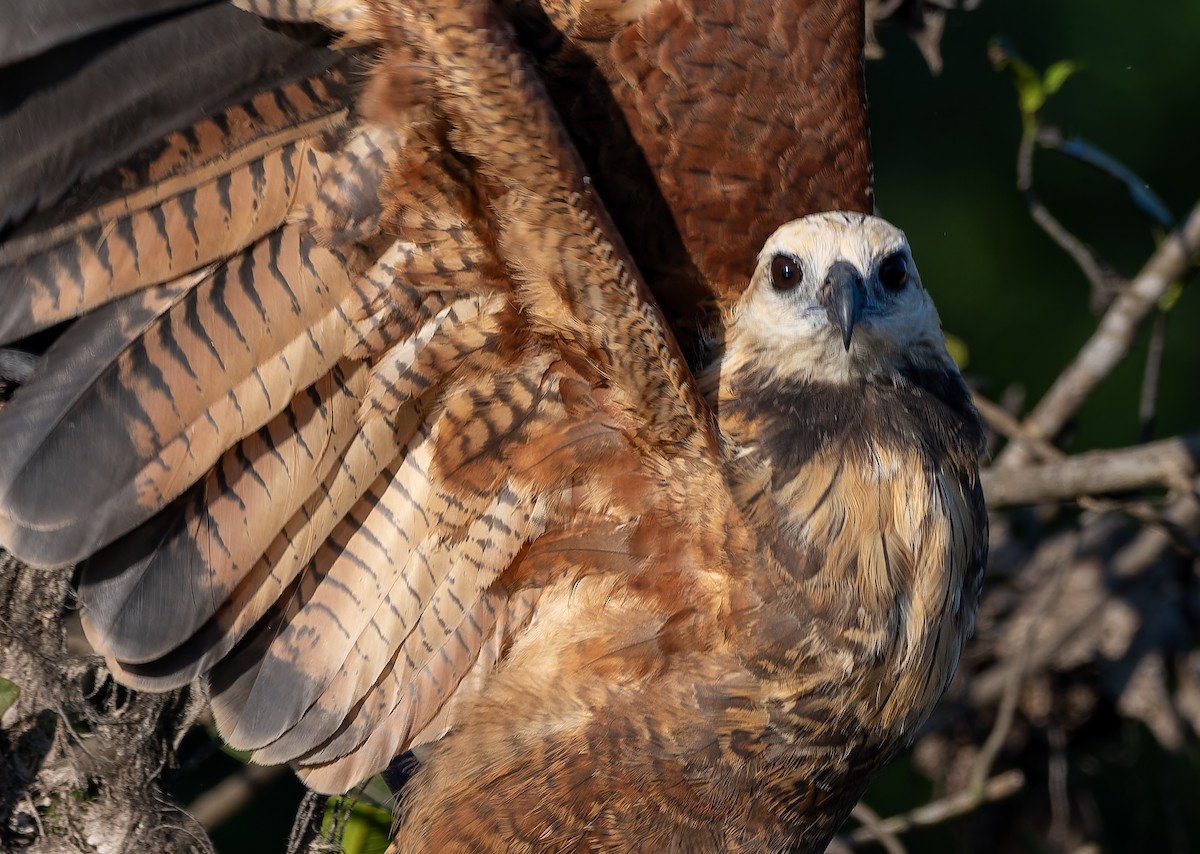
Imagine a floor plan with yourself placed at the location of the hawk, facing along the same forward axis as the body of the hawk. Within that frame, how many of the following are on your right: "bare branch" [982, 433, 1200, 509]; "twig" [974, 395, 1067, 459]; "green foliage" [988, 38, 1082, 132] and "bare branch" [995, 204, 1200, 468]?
0

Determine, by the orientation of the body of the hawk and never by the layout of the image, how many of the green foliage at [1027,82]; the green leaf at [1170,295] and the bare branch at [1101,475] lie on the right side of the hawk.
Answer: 0

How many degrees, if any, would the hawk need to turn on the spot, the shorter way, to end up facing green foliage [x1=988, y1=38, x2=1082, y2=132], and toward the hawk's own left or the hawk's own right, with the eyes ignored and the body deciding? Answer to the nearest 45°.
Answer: approximately 90° to the hawk's own left

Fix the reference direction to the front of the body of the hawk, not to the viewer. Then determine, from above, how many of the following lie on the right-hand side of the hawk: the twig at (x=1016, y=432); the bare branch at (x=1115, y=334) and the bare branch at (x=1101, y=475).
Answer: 0

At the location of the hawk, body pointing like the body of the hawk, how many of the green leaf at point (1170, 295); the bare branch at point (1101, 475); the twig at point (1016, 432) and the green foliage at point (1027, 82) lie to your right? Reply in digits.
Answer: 0

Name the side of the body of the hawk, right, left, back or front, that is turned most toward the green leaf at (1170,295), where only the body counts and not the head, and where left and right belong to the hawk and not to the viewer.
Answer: left

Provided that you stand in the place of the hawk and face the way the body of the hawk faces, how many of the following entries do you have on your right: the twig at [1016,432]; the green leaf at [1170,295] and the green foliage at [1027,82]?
0

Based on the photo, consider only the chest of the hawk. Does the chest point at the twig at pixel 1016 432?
no

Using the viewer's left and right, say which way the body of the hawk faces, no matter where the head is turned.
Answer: facing the viewer and to the right of the viewer

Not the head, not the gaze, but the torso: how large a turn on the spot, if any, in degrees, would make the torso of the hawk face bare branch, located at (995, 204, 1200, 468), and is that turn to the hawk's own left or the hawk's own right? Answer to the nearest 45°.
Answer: approximately 90° to the hawk's own left

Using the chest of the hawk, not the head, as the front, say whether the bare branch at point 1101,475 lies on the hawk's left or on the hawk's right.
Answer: on the hawk's left
